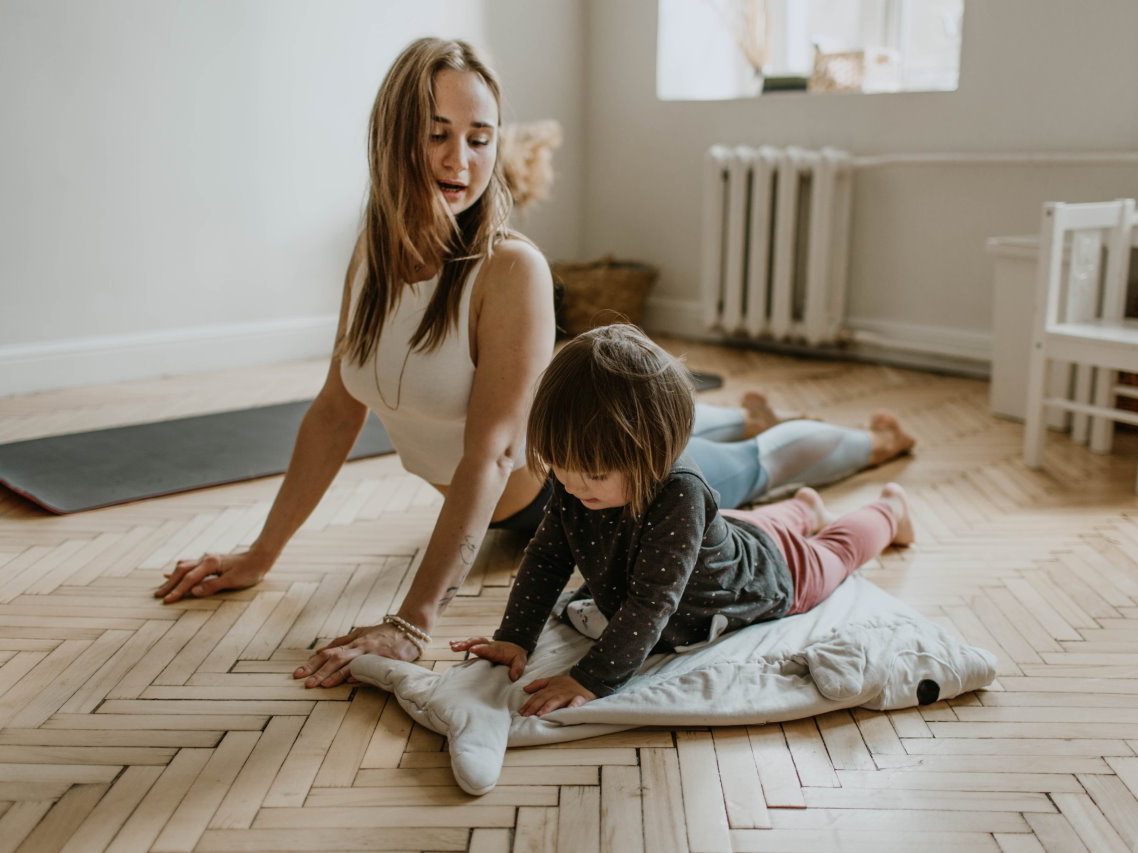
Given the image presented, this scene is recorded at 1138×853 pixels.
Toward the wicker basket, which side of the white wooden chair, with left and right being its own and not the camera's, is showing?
left

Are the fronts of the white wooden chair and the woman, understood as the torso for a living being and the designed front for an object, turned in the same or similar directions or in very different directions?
very different directions

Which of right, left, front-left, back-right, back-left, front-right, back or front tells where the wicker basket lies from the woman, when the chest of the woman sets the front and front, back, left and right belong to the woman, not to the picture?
back-right

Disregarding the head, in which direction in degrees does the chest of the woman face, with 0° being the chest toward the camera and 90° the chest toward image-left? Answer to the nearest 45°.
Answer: approximately 45°

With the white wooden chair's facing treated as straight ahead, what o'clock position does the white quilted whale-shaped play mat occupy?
The white quilted whale-shaped play mat is roughly at 5 o'clock from the white wooden chair.
